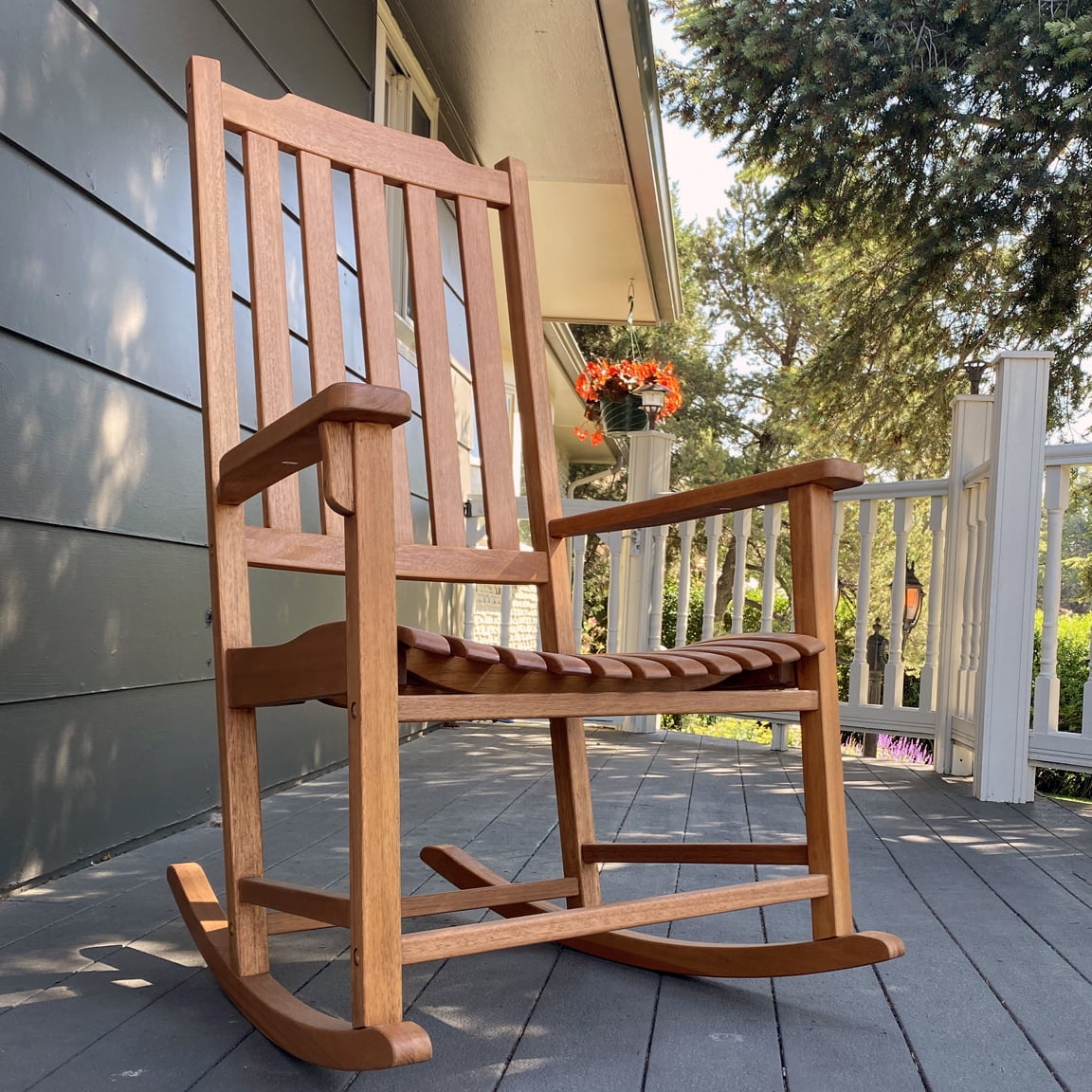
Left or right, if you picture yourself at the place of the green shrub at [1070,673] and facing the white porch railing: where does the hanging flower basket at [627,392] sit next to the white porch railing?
right

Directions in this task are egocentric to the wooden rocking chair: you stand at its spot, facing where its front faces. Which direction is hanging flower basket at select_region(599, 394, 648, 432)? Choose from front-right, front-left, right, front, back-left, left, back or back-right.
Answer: back-left

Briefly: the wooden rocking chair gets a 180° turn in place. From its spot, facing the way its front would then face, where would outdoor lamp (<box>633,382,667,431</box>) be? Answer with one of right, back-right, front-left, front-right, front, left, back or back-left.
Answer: front-right

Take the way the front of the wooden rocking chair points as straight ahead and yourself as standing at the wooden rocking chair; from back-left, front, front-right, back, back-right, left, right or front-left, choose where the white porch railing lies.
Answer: left

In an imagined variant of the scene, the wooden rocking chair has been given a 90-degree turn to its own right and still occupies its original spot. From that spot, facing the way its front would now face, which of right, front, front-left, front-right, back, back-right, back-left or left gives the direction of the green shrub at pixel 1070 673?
back

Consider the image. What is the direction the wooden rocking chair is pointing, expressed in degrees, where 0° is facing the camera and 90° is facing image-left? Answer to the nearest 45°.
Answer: approximately 315°

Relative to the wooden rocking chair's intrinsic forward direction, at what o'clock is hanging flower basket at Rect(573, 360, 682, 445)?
The hanging flower basket is roughly at 8 o'clock from the wooden rocking chair.
